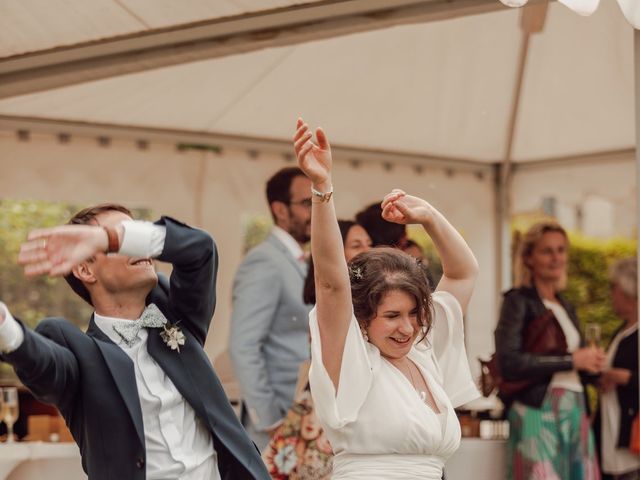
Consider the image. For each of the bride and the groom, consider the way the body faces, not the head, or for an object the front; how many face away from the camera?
0

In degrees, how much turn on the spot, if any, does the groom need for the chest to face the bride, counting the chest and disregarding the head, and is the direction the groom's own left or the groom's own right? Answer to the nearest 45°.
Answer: approximately 45° to the groom's own left

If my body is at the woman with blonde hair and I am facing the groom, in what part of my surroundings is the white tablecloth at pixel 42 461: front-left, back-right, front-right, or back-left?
front-right

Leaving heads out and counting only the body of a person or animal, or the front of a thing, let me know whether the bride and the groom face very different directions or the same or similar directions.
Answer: same or similar directions

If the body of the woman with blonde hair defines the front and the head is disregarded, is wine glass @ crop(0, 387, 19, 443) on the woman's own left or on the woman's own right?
on the woman's own right

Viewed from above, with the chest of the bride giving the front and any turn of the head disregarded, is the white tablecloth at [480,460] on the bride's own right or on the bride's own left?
on the bride's own left

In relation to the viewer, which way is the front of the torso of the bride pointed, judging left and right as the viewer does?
facing the viewer and to the right of the viewer

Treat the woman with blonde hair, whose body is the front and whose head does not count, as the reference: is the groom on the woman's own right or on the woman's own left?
on the woman's own right

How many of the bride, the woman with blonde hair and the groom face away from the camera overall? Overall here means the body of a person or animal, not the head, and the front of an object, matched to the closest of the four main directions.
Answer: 0
